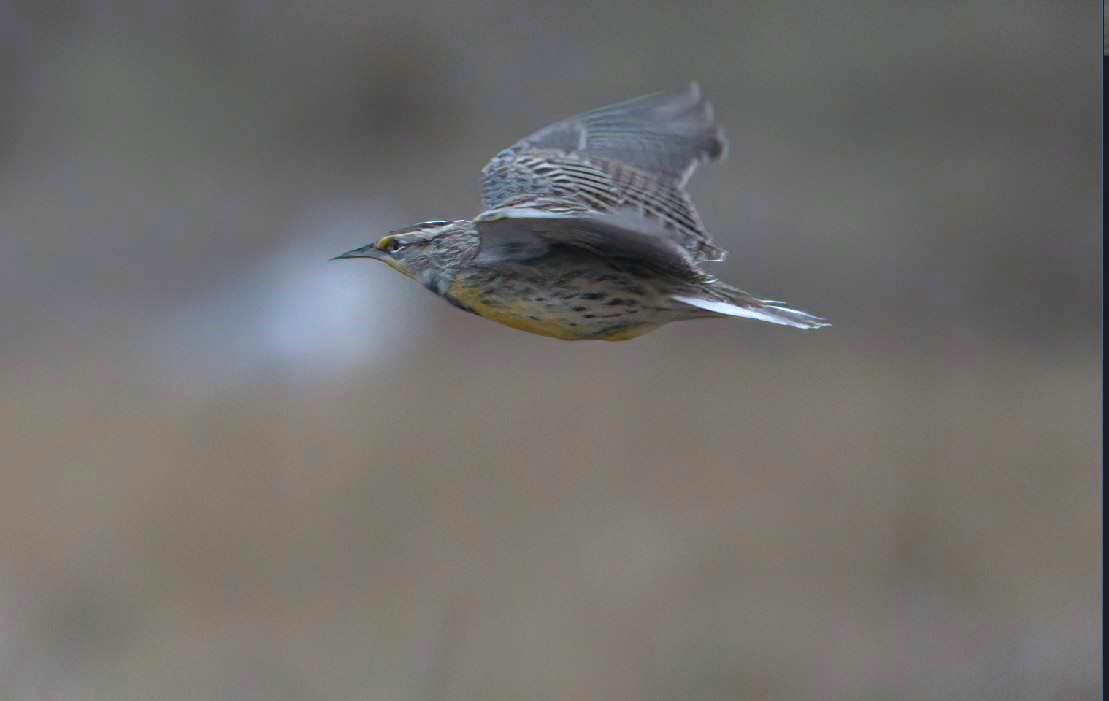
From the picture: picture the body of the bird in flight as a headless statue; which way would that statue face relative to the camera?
to the viewer's left
